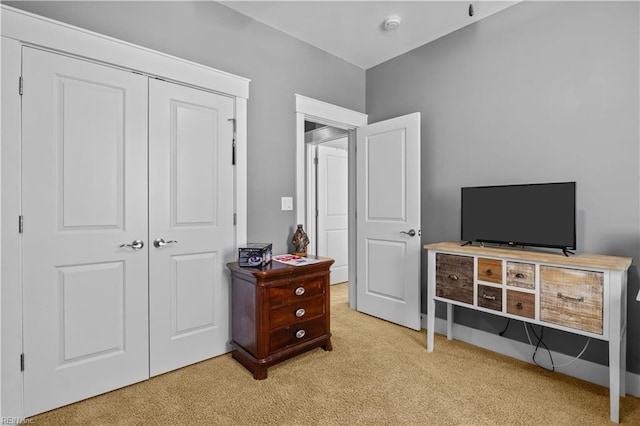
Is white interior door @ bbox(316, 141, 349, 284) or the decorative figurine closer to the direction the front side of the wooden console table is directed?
the decorative figurine

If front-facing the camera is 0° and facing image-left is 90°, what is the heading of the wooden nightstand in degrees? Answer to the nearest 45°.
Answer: approximately 315°

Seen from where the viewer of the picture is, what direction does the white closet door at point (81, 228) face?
facing the viewer and to the right of the viewer

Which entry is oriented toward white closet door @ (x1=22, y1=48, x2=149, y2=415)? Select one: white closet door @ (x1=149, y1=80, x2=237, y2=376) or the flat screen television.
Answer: the flat screen television

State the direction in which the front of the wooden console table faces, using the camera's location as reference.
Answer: facing the viewer and to the left of the viewer

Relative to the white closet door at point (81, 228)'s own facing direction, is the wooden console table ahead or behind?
ahead

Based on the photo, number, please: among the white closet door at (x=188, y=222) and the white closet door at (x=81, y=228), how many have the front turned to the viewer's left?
0

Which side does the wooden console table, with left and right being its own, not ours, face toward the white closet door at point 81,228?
front

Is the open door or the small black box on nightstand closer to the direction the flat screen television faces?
the small black box on nightstand

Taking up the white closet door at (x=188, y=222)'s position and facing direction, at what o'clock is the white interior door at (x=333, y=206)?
The white interior door is roughly at 9 o'clock from the white closet door.

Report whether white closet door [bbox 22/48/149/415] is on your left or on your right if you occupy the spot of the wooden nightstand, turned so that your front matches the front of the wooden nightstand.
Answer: on your right

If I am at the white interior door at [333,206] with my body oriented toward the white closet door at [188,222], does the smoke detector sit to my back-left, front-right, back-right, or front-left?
front-left

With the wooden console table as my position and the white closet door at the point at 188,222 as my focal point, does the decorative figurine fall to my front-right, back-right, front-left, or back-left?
front-right

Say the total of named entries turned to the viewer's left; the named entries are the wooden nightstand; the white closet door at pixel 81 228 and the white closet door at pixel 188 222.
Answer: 0

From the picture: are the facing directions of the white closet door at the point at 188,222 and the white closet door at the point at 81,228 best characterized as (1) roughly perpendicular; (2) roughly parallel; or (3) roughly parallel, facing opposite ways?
roughly parallel

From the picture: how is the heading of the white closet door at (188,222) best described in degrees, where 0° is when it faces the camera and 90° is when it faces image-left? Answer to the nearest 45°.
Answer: approximately 315°
